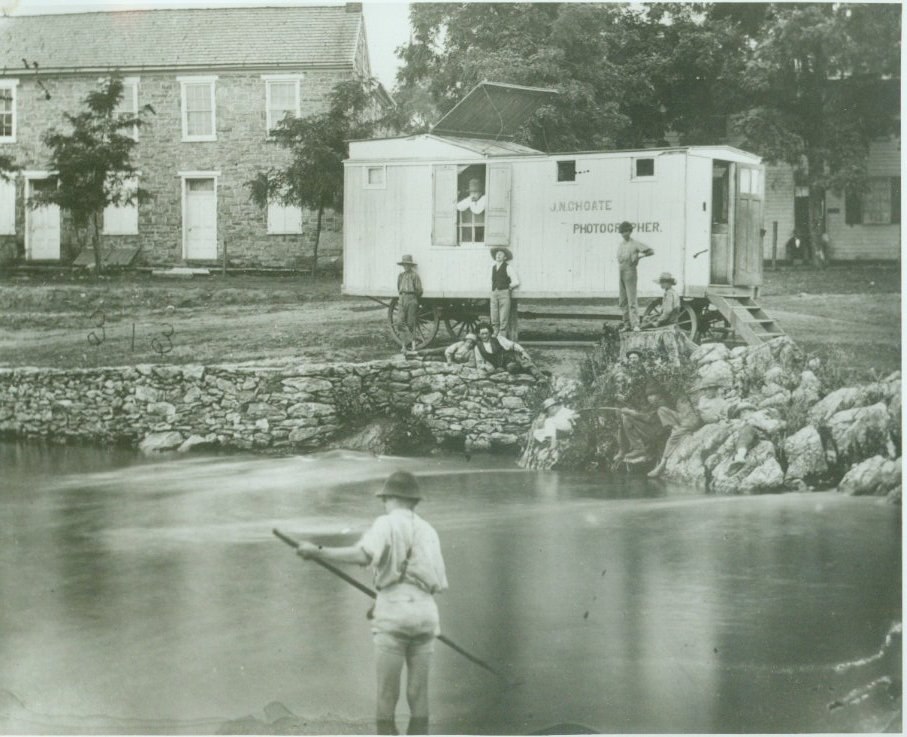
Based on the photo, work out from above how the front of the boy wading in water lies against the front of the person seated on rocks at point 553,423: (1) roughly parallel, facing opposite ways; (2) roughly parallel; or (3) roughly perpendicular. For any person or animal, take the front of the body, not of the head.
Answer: roughly parallel, facing opposite ways

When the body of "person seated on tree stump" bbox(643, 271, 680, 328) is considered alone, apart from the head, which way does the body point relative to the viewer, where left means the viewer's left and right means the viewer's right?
facing the viewer and to the left of the viewer

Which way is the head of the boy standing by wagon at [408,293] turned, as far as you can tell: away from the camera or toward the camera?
toward the camera

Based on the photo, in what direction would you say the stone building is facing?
toward the camera

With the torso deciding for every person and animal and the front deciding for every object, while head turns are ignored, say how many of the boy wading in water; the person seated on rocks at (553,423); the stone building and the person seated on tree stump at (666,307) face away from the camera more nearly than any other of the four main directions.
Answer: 1

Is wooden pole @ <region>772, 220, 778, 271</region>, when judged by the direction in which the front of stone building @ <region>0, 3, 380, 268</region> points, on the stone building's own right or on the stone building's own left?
on the stone building's own left

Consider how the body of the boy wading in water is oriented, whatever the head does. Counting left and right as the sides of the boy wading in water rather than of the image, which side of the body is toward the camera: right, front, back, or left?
back

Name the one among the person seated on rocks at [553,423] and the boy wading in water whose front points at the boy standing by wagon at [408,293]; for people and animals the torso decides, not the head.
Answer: the boy wading in water

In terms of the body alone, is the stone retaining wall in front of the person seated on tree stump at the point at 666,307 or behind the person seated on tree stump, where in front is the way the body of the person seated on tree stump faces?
in front

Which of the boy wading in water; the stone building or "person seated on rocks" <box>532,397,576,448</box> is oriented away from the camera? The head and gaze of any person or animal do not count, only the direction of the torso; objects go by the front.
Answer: the boy wading in water

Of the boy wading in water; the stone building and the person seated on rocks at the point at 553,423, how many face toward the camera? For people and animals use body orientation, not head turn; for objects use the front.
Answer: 2

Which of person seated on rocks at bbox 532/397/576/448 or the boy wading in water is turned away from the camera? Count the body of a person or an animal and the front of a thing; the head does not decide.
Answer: the boy wading in water

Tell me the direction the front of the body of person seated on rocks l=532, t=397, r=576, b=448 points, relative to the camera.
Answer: toward the camera
